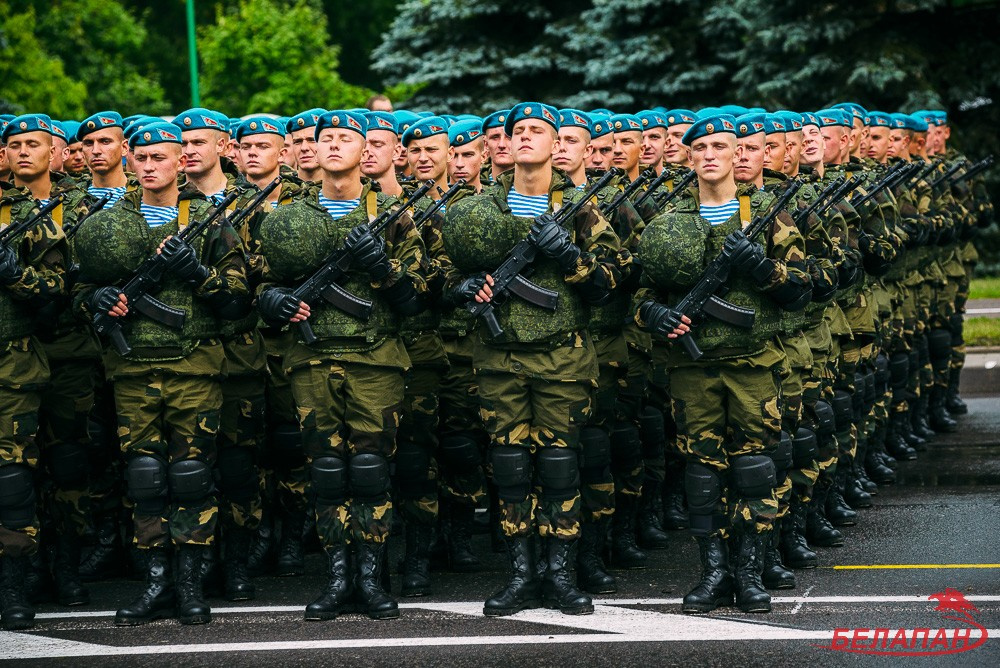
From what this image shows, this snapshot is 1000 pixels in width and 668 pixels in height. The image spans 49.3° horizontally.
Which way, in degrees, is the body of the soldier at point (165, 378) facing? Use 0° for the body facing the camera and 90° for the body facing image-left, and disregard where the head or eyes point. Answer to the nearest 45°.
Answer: approximately 0°

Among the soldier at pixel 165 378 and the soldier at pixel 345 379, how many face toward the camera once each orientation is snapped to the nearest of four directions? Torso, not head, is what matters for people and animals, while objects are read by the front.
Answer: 2

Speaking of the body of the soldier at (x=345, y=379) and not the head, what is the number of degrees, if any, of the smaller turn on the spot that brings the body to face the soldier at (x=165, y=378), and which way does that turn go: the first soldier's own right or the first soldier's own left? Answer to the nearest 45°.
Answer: approximately 90° to the first soldier's own right

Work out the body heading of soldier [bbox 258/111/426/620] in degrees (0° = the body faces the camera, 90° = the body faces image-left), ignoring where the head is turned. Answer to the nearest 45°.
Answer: approximately 0°

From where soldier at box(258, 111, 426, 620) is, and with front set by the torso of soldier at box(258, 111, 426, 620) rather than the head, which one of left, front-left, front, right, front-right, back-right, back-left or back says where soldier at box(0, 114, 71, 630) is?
right

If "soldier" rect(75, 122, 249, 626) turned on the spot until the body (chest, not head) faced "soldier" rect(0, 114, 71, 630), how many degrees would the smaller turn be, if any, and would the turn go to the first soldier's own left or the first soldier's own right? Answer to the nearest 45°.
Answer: approximately 90° to the first soldier's own right
